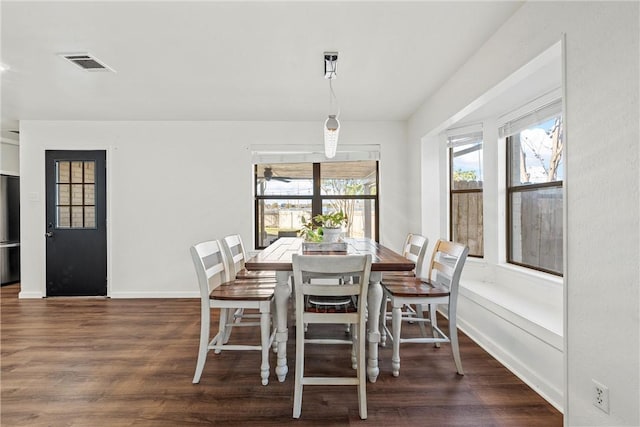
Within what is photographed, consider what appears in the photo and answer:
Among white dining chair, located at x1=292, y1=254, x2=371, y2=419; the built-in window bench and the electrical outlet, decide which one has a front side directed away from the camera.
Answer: the white dining chair

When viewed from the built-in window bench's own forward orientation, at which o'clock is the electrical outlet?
The electrical outlet is roughly at 10 o'clock from the built-in window bench.

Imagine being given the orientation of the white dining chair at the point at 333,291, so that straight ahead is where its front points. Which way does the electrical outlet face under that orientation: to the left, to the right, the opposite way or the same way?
to the left

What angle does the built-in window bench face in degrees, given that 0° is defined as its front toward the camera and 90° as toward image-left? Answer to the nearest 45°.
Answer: approximately 45°

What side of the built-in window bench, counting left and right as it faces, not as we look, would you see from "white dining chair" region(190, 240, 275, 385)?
front

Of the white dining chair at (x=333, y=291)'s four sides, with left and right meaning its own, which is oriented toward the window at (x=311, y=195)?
front

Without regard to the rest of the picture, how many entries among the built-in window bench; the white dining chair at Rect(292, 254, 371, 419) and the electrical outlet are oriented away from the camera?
1

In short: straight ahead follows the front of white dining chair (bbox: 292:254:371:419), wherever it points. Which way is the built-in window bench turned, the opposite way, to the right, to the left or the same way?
to the left

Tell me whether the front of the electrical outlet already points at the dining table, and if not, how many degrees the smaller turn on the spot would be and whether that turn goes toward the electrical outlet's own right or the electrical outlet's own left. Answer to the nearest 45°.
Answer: approximately 45° to the electrical outlet's own right

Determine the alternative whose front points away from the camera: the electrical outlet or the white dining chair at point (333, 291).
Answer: the white dining chair

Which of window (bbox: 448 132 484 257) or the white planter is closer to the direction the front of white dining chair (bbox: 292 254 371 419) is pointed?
the white planter

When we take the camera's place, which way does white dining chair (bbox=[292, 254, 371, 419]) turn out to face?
facing away from the viewer

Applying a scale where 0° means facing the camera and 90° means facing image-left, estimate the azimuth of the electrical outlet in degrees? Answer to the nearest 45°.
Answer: approximately 45°

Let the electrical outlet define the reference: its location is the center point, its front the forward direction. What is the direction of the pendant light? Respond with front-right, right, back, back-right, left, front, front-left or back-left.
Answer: front-right

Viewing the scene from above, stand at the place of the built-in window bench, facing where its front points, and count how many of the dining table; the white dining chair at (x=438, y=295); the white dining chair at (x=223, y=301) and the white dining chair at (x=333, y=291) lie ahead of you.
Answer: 4
